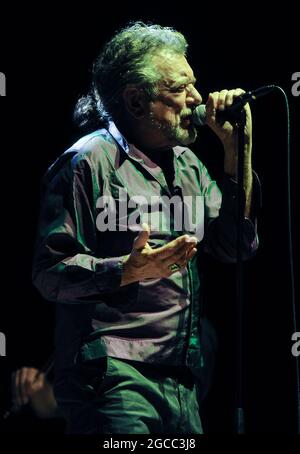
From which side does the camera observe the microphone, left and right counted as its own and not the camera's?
left
